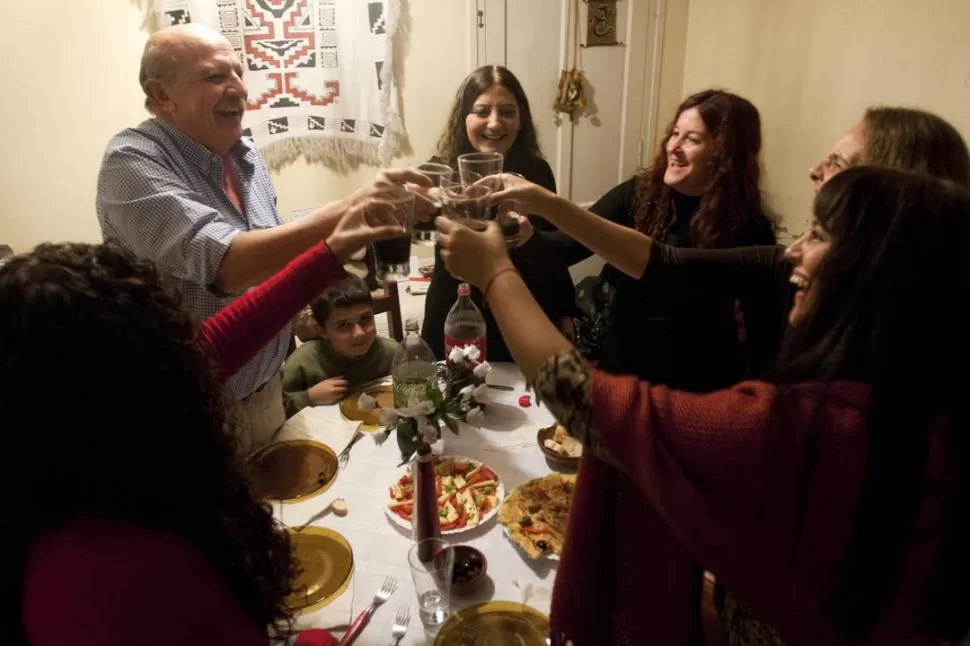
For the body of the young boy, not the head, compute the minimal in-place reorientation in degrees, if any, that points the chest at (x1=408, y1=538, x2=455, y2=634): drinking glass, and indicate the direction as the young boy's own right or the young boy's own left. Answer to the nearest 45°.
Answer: approximately 45° to the young boy's own right

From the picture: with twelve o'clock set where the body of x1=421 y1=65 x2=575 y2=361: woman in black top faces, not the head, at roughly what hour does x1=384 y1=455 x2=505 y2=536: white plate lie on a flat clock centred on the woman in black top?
The white plate is roughly at 12 o'clock from the woman in black top.

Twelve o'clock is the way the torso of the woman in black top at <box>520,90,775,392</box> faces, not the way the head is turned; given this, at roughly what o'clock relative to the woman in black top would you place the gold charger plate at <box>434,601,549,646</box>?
The gold charger plate is roughly at 11 o'clock from the woman in black top.

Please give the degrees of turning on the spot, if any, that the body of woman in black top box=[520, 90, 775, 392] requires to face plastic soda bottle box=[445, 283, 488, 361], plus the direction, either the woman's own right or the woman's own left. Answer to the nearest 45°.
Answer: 0° — they already face it

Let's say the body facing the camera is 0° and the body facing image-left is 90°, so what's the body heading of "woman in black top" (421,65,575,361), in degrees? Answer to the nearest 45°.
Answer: approximately 0°

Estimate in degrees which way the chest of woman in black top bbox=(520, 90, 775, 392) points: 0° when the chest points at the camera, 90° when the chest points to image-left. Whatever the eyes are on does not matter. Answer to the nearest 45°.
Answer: approximately 45°

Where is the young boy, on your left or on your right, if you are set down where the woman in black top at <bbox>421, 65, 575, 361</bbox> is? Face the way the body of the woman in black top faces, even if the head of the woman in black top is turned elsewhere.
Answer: on your right

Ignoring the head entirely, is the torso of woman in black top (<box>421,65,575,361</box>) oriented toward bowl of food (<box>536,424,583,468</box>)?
yes
